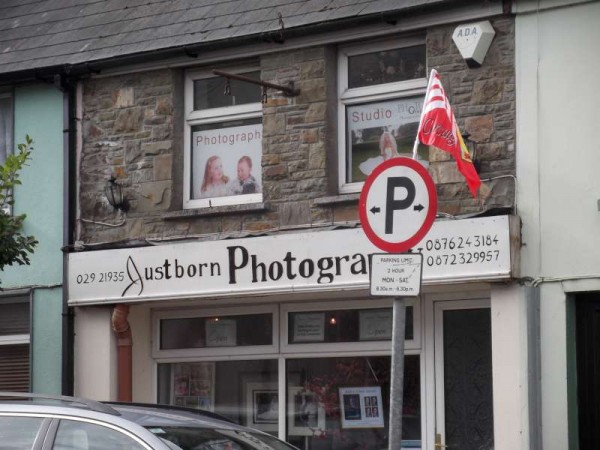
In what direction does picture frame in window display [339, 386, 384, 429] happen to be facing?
toward the camera

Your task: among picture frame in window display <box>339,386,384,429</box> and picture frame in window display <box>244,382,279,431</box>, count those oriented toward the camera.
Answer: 2

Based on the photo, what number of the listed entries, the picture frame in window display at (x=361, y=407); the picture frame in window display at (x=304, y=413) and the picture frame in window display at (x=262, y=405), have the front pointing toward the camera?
3

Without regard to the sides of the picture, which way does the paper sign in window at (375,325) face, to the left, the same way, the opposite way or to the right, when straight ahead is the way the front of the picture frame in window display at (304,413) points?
the same way

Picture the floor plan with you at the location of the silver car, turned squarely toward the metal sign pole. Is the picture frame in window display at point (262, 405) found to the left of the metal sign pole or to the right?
left

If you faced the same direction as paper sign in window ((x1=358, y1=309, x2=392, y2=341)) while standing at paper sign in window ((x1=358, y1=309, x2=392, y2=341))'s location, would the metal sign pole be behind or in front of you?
in front

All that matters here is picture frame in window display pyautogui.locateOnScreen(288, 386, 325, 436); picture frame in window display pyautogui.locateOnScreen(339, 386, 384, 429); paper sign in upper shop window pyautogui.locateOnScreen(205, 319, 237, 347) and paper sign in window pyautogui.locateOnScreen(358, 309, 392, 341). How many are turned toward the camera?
4

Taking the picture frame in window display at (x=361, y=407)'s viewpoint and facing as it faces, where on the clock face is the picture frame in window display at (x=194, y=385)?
the picture frame in window display at (x=194, y=385) is roughly at 4 o'clock from the picture frame in window display at (x=361, y=407).

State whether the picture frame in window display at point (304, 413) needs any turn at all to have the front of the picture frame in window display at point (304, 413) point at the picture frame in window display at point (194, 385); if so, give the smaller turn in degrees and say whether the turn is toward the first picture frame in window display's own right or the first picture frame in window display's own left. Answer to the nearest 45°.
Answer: approximately 135° to the first picture frame in window display's own right

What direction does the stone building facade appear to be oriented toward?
toward the camera

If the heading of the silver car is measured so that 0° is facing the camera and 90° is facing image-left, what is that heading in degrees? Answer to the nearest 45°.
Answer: approximately 315°

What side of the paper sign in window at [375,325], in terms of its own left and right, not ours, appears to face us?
front

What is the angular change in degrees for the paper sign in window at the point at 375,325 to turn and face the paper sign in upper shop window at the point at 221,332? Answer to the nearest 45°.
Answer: approximately 135° to its right

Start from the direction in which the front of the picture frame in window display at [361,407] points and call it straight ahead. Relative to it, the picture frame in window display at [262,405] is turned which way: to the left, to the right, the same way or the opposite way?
the same way

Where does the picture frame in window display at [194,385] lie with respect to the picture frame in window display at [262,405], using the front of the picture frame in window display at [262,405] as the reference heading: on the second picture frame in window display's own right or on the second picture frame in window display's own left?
on the second picture frame in window display's own right
